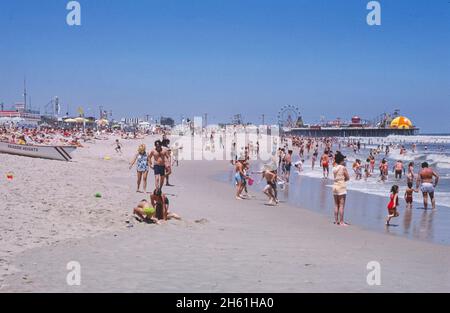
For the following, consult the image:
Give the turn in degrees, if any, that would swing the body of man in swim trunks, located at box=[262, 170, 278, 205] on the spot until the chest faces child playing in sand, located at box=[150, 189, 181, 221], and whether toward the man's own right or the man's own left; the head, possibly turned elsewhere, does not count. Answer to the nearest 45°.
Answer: approximately 45° to the man's own left

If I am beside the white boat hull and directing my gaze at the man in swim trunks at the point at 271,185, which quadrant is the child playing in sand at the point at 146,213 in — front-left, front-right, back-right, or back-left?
front-right

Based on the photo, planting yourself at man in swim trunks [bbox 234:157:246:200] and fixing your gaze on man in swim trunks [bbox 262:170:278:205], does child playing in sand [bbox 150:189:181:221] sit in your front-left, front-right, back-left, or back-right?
front-right

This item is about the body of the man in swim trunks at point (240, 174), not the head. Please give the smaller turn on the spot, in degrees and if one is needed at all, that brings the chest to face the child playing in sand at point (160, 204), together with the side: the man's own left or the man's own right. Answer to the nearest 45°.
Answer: approximately 90° to the man's own right

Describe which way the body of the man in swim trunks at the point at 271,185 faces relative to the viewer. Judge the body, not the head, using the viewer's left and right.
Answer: facing to the left of the viewer

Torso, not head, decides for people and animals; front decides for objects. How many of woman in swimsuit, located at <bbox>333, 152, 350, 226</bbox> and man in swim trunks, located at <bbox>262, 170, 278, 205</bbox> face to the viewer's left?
1

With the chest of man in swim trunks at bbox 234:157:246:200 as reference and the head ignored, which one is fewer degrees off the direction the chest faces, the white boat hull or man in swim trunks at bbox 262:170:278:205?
the man in swim trunks

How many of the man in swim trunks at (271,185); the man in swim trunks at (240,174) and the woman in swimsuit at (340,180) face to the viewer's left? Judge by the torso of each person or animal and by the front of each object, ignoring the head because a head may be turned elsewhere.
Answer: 1

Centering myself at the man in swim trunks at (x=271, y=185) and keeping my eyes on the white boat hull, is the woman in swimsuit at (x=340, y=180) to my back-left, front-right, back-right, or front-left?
back-left

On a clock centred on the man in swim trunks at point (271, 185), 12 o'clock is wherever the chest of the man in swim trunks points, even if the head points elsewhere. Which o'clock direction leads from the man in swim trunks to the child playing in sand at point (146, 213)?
The child playing in sand is roughly at 10 o'clock from the man in swim trunks.

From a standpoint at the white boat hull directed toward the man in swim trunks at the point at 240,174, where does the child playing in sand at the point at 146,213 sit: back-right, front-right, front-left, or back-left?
front-right

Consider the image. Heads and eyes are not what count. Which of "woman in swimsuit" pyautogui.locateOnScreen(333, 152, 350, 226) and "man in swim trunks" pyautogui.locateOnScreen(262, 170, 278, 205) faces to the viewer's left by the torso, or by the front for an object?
the man in swim trunks
